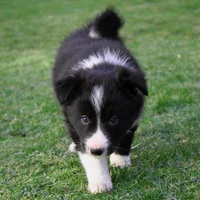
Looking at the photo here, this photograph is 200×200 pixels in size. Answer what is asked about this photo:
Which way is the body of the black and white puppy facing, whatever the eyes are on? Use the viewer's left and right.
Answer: facing the viewer
